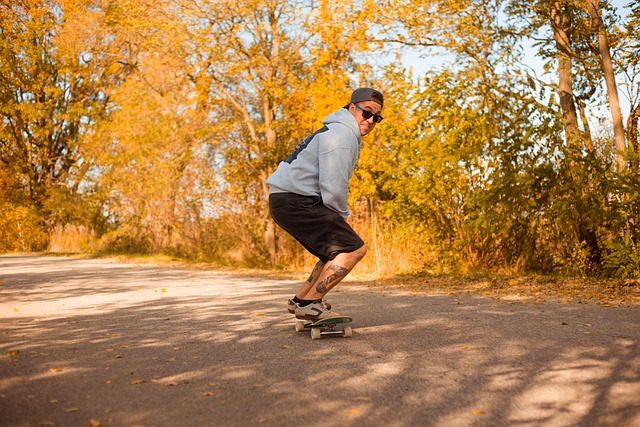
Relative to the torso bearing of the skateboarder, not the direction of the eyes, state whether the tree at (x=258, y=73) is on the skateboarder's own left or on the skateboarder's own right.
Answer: on the skateboarder's own left

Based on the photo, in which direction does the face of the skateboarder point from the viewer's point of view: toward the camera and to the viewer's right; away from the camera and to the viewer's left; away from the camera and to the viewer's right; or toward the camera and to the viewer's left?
toward the camera and to the viewer's right

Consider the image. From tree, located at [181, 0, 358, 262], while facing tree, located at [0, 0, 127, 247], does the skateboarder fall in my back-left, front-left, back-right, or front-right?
back-left

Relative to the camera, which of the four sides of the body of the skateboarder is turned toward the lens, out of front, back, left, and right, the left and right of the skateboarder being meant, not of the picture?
right

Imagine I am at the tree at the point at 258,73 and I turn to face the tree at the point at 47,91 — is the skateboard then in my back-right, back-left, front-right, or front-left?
back-left

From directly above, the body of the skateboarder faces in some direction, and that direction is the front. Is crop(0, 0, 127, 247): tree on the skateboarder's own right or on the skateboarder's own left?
on the skateboarder's own left
